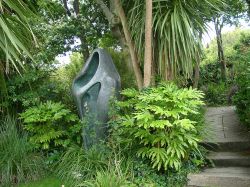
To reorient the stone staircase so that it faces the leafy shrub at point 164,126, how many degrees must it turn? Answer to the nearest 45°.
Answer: approximately 45° to its right

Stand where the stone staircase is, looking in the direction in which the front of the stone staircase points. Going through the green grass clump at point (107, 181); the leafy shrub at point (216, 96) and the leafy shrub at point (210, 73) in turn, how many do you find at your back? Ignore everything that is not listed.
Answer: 2

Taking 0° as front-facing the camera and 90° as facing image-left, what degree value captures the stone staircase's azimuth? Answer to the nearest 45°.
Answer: approximately 0°

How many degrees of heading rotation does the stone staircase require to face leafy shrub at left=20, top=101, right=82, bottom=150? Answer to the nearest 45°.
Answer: approximately 90° to its right

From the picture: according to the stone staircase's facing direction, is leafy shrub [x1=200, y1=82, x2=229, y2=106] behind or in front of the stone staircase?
behind

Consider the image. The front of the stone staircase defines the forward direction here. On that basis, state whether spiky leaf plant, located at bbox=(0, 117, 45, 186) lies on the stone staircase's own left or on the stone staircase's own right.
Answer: on the stone staircase's own right

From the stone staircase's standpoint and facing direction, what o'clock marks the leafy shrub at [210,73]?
The leafy shrub is roughly at 6 o'clock from the stone staircase.

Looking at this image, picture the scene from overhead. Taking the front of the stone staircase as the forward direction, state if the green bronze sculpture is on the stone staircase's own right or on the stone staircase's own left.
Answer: on the stone staircase's own right
